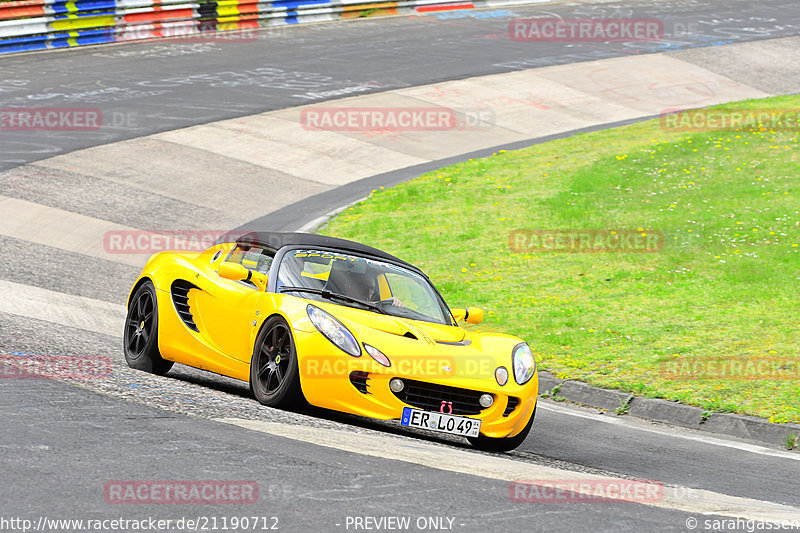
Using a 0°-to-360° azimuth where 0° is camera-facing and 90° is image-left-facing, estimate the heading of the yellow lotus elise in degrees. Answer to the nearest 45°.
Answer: approximately 315°
